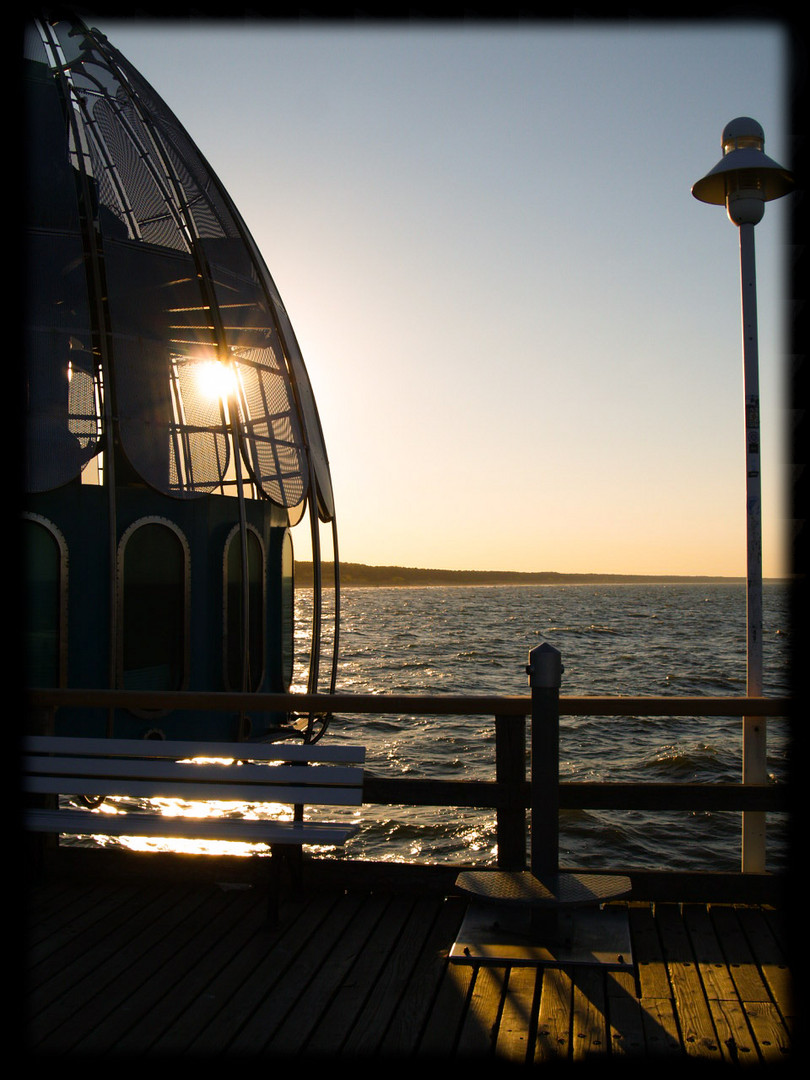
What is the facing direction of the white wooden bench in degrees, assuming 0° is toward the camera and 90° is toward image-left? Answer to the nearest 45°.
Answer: approximately 0°

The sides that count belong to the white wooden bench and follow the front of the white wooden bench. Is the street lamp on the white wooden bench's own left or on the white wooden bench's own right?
on the white wooden bench's own left

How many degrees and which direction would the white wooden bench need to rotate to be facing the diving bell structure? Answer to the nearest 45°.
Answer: approximately 180°
